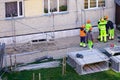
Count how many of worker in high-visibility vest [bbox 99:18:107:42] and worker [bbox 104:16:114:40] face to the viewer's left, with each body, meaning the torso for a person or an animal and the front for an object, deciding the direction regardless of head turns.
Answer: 1

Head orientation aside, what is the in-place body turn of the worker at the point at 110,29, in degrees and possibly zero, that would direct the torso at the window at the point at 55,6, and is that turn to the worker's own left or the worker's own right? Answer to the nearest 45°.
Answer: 0° — they already face it

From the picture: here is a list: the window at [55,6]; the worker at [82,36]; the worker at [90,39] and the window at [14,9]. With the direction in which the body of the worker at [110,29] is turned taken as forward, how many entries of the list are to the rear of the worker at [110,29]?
0

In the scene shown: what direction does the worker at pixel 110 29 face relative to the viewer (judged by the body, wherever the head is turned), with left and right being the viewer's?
facing to the left of the viewer

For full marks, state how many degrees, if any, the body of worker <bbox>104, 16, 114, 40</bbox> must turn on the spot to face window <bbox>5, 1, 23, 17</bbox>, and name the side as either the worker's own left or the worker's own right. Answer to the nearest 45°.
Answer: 0° — they already face it

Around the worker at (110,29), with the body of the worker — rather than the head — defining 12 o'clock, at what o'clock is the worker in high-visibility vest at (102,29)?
The worker in high-visibility vest is roughly at 11 o'clock from the worker.

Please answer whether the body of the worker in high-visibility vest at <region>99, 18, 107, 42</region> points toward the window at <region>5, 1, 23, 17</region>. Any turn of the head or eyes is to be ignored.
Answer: no
